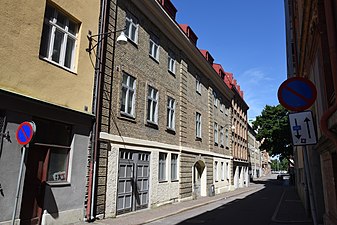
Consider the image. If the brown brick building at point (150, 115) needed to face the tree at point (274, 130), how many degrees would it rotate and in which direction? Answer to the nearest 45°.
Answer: approximately 90° to its left

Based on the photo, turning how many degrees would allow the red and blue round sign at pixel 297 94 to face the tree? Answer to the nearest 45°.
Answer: approximately 180°

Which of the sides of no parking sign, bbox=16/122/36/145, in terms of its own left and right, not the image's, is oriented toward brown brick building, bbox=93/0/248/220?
back

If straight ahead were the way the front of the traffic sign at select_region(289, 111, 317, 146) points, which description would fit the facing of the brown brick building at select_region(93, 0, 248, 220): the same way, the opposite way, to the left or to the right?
to the left

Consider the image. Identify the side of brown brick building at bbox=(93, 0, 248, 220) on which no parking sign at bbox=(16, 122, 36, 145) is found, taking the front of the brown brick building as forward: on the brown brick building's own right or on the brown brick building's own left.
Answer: on the brown brick building's own right

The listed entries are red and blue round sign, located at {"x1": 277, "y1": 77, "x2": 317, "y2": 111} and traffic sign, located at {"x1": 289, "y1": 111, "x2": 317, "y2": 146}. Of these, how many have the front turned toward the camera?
2

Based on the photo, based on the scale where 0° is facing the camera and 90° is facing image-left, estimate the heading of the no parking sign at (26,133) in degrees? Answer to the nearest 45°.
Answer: approximately 45°

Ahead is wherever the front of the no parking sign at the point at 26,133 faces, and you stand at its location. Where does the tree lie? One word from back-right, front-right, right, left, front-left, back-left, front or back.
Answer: back

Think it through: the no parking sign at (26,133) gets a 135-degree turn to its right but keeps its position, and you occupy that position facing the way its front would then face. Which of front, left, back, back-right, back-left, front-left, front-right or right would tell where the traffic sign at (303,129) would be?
back-right

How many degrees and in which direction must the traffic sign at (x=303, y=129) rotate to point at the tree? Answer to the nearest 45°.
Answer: approximately 180°

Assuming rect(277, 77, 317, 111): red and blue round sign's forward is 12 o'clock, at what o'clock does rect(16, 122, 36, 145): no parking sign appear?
The no parking sign is roughly at 3 o'clock from the red and blue round sign.

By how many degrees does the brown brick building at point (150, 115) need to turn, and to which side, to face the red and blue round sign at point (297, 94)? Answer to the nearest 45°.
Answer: approximately 45° to its right
